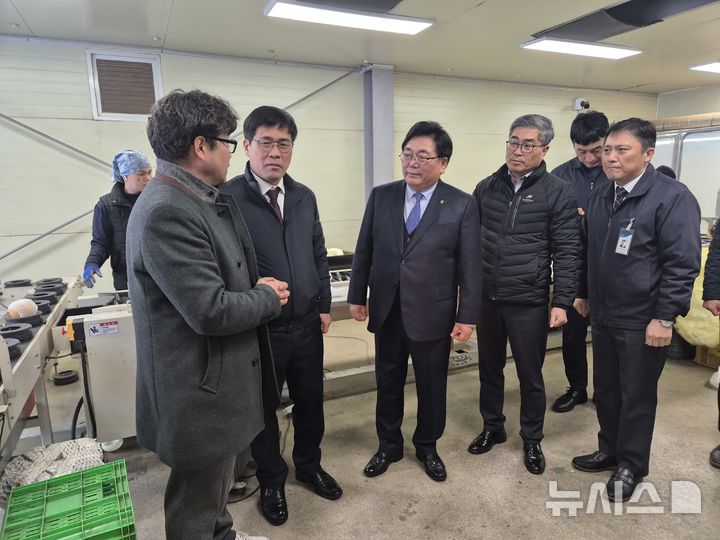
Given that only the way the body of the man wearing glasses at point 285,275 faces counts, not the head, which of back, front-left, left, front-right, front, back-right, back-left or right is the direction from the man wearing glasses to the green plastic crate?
front-right

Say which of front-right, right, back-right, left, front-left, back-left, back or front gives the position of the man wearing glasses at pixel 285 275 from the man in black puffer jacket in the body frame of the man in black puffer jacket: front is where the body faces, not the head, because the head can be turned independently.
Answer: front

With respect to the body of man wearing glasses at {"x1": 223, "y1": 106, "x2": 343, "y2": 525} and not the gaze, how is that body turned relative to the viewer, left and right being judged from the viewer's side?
facing the viewer

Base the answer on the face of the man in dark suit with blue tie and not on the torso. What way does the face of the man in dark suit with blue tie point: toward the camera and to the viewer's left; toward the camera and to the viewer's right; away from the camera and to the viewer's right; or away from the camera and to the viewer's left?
toward the camera and to the viewer's left

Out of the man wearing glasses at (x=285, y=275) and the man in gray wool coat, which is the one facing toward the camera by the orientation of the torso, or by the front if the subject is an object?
the man wearing glasses

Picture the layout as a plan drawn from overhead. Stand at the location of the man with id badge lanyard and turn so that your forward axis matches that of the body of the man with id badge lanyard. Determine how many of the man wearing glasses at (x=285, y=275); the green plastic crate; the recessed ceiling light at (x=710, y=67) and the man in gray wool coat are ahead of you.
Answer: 3

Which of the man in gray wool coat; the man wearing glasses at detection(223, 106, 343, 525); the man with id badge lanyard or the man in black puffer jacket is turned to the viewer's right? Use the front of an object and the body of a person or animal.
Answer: the man in gray wool coat

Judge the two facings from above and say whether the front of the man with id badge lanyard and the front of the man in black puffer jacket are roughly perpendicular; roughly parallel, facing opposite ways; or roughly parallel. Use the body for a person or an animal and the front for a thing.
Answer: roughly parallel

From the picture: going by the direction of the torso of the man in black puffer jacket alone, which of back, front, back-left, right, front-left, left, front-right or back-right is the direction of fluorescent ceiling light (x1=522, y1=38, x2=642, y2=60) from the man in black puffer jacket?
back-right

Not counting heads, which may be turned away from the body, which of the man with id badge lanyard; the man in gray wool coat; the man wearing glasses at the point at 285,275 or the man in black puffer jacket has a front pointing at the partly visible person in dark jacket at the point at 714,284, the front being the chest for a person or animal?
the man in gray wool coat

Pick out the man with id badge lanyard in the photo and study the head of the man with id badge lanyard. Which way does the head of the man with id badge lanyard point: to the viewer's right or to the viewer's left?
to the viewer's left

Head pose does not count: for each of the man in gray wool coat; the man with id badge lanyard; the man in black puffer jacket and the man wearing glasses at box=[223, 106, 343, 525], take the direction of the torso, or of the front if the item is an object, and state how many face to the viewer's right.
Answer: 1

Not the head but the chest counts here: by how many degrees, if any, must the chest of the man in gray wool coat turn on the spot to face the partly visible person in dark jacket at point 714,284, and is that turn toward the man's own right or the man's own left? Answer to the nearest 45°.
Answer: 0° — they already face them

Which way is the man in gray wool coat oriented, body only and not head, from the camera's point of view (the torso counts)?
to the viewer's right
